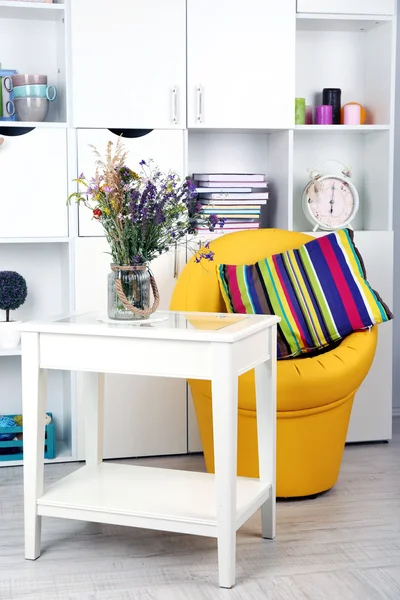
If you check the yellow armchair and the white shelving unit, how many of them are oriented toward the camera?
2

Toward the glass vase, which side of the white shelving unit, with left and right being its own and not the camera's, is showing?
front

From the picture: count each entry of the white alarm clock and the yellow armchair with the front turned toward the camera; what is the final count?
2

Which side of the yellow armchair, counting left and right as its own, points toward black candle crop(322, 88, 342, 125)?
back

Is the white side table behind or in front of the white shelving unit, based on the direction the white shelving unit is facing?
in front

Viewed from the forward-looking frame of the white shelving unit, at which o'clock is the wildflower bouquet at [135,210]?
The wildflower bouquet is roughly at 12 o'clock from the white shelving unit.

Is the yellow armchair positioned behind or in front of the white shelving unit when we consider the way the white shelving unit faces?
in front

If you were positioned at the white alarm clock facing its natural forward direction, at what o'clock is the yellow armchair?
The yellow armchair is roughly at 12 o'clock from the white alarm clock.

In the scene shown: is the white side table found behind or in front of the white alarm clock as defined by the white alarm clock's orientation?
in front

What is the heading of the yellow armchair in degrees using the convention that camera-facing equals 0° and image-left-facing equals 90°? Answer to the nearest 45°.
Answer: approximately 0°

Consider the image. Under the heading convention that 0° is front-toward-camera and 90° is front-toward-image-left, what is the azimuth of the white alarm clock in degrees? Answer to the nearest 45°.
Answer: approximately 0°
